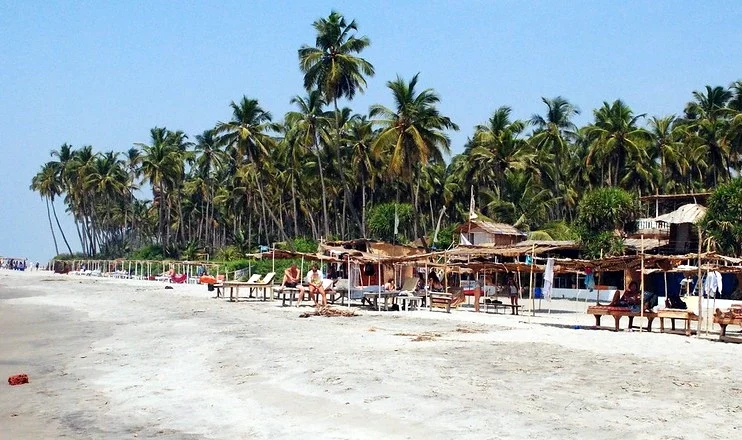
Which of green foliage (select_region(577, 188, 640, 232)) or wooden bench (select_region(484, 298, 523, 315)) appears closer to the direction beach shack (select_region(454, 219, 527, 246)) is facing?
the wooden bench

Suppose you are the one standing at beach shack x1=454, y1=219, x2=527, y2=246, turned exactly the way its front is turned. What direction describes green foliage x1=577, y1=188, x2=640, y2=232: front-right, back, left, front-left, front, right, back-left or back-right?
left

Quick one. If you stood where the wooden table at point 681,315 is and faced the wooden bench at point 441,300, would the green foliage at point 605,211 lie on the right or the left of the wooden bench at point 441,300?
right

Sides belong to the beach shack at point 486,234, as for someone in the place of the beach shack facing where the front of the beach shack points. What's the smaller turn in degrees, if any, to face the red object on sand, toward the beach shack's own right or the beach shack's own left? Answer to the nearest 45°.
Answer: approximately 45° to the beach shack's own left

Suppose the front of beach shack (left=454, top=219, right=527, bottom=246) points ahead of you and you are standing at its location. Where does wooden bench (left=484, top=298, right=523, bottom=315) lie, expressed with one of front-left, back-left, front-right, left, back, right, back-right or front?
front-left

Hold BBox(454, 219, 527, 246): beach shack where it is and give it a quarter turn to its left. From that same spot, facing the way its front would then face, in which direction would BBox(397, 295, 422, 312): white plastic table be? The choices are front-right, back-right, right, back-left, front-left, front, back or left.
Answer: front-right

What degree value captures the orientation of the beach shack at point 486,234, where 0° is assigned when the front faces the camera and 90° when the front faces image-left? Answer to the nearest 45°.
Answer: approximately 45°
